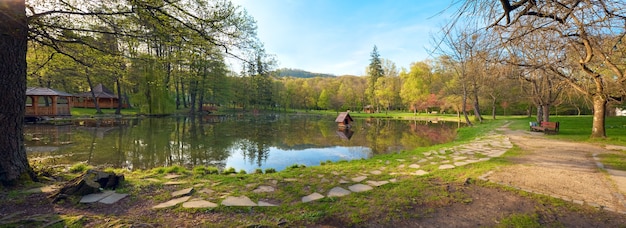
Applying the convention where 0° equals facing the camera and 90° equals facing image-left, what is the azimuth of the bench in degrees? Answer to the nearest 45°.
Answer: approximately 45°

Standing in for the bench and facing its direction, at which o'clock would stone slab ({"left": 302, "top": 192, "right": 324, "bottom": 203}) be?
The stone slab is roughly at 11 o'clock from the bench.

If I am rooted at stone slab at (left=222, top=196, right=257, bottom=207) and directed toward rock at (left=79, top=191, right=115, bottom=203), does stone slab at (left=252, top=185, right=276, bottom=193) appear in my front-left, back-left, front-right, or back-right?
back-right

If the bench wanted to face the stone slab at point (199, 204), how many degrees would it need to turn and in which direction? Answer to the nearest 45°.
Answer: approximately 45° to its left

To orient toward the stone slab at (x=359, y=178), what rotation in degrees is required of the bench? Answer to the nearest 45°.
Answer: approximately 45° to its left

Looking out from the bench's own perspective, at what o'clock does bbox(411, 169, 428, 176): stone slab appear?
The stone slab is roughly at 11 o'clock from the bench.

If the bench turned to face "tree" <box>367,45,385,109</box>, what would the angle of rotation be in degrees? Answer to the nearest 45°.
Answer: approximately 90° to its right

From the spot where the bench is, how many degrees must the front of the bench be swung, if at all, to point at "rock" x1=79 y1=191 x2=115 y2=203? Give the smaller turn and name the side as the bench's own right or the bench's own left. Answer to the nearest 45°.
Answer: approximately 45° to the bench's own left
